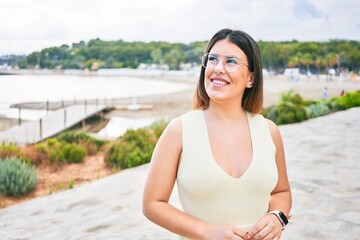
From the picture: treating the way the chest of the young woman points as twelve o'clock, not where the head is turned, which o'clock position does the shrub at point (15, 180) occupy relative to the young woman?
The shrub is roughly at 5 o'clock from the young woman.

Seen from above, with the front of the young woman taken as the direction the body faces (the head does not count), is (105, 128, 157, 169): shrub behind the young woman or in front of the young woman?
behind

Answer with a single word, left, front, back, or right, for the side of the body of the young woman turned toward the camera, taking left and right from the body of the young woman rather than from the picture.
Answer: front

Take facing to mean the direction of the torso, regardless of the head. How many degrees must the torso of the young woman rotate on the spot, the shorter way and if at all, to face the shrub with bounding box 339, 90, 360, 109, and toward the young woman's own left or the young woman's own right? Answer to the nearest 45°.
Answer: approximately 180°

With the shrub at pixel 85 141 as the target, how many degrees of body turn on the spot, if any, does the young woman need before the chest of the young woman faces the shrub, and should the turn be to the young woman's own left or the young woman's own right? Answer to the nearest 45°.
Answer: approximately 180°

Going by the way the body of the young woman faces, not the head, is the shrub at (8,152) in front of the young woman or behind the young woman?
behind

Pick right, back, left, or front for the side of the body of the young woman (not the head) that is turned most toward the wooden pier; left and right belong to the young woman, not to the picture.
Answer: back

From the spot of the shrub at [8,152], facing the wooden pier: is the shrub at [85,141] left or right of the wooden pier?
right

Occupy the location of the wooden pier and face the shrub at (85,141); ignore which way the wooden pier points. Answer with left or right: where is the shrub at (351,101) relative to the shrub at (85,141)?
left
